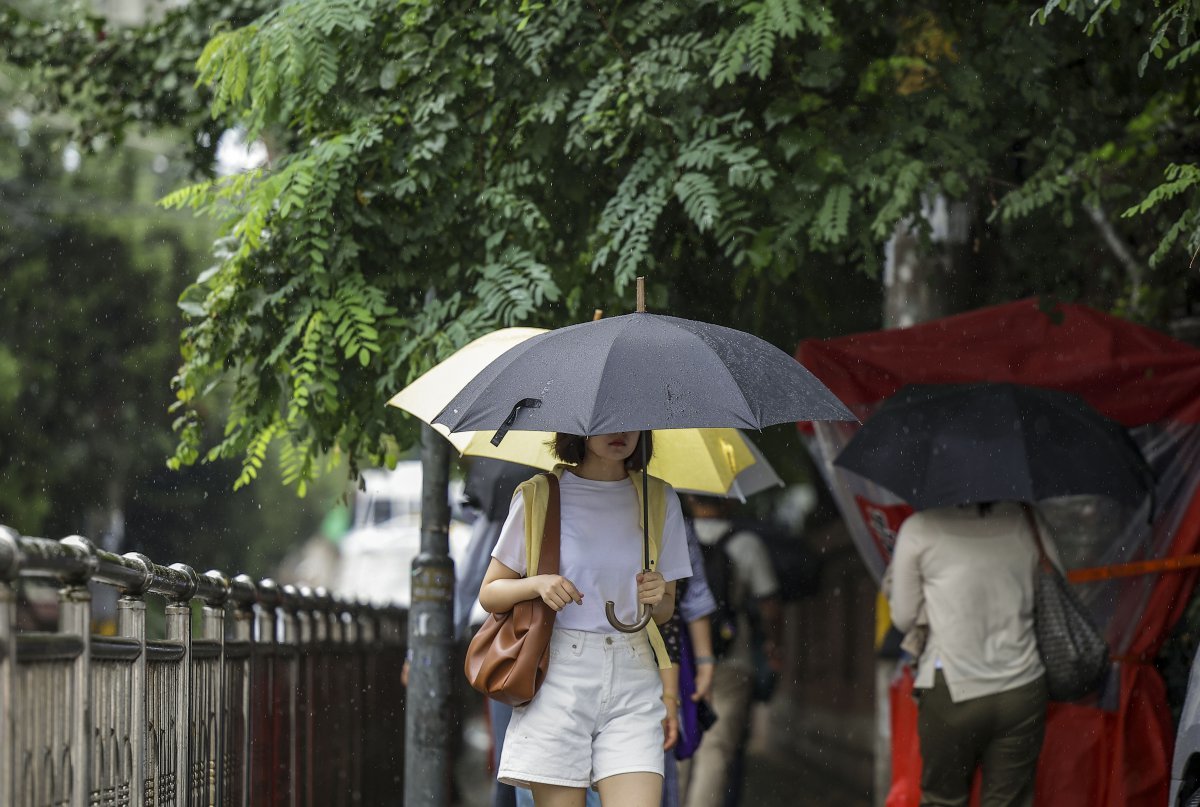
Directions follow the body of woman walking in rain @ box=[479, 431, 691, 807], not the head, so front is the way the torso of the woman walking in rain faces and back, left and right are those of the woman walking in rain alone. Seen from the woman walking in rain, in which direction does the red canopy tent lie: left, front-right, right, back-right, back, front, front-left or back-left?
back-left

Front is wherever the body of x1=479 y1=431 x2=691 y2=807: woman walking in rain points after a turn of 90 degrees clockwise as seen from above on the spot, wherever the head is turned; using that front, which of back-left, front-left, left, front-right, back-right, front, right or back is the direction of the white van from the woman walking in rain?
right

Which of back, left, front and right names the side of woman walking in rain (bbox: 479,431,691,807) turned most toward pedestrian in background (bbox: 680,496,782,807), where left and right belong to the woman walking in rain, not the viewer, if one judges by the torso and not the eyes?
back

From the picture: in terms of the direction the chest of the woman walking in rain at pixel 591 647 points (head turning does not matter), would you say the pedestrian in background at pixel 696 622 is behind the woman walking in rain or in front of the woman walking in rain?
behind

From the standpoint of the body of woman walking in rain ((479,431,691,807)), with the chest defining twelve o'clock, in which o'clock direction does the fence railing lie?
The fence railing is roughly at 3 o'clock from the woman walking in rain.

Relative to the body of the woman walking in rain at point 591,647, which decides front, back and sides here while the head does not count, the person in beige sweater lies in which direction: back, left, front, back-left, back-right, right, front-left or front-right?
back-left

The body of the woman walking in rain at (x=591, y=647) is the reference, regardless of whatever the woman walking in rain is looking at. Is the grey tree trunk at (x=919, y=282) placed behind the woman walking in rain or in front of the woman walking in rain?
behind

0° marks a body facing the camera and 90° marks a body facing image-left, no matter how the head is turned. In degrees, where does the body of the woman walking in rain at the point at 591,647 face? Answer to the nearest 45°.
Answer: approximately 0°
